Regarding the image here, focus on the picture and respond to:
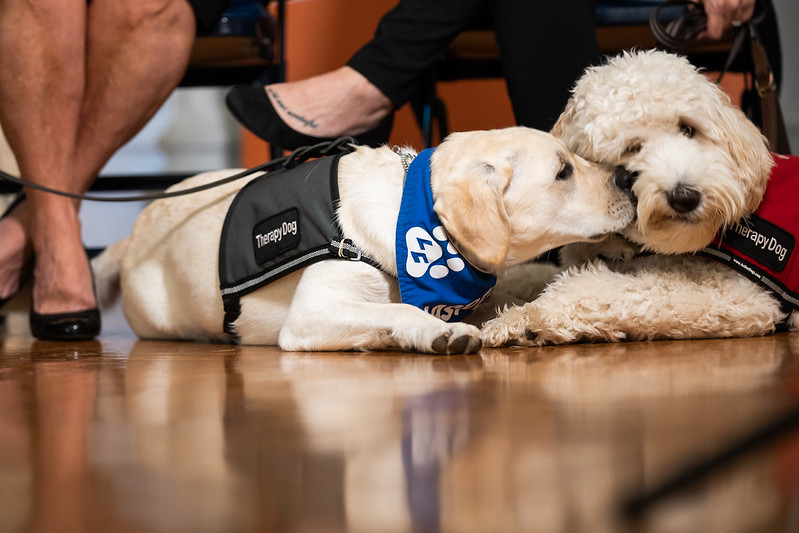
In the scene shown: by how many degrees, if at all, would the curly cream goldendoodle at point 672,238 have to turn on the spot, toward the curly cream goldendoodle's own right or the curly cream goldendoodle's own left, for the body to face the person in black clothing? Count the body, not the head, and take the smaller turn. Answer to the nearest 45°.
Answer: approximately 45° to the curly cream goldendoodle's own right

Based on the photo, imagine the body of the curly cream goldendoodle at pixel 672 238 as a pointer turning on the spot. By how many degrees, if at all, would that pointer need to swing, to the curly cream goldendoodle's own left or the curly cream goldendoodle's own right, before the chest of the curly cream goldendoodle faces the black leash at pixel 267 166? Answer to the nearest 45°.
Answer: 0° — it already faces it

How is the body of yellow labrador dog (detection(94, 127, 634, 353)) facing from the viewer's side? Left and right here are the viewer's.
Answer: facing to the right of the viewer

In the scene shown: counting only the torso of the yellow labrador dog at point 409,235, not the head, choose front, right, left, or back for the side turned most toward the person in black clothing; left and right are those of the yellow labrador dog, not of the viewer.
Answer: left

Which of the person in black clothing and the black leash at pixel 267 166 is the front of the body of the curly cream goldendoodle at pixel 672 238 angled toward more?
the black leash

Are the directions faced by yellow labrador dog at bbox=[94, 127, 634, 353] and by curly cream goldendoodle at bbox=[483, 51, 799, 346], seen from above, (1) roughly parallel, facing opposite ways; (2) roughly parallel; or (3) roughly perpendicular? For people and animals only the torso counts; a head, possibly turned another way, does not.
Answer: roughly parallel, facing opposite ways

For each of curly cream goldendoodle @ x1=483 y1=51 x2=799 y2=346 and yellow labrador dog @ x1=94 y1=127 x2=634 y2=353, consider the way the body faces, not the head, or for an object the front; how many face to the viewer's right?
1

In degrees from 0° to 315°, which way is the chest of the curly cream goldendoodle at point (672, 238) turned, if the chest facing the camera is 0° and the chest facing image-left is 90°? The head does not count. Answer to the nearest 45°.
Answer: approximately 90°
